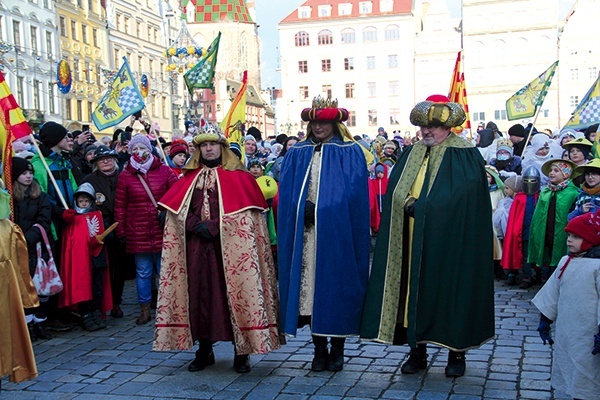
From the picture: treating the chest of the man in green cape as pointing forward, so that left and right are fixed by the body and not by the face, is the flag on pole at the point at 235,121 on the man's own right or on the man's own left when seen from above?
on the man's own right

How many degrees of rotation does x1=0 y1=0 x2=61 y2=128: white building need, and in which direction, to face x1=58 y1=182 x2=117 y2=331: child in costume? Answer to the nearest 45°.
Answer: approximately 45° to its right

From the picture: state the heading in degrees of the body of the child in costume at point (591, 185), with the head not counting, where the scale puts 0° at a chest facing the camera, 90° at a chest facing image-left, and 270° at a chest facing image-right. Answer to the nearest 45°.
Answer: approximately 45°

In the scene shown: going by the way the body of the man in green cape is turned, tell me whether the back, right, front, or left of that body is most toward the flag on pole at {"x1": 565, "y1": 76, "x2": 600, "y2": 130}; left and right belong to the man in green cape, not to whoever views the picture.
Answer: back

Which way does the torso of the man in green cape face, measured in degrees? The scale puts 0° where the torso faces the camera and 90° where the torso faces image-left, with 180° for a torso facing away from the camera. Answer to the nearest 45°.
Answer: approximately 45°

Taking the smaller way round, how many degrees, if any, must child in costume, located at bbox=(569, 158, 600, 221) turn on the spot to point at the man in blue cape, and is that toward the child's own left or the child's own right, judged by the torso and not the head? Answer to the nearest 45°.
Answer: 0° — they already face them

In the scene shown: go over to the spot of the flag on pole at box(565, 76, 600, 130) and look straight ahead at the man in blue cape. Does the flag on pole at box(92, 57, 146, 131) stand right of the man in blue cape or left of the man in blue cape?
right

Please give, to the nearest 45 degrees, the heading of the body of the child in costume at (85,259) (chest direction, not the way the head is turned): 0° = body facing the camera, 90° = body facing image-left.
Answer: approximately 315°

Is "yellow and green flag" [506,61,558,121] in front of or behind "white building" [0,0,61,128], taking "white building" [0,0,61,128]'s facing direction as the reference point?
in front
